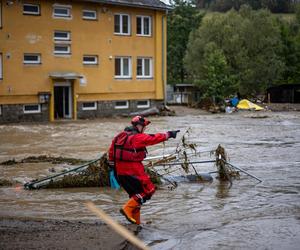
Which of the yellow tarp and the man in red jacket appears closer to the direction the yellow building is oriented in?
the man in red jacket

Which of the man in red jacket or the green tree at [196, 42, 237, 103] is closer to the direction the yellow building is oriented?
the man in red jacket

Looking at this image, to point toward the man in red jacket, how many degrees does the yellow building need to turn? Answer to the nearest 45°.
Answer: approximately 45° to its right

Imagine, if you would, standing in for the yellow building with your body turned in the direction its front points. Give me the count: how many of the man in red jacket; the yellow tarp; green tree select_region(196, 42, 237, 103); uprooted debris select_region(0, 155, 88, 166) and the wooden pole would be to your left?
2

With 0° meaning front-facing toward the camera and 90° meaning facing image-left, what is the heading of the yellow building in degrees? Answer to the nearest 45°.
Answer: approximately 315°

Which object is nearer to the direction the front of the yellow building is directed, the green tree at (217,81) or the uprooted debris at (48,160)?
the uprooted debris

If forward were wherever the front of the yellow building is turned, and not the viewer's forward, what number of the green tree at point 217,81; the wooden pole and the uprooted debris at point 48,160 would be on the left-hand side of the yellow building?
1

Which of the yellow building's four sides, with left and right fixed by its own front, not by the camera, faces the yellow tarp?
left

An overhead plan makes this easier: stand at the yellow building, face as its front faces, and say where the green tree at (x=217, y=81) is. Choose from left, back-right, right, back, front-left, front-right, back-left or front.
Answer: left

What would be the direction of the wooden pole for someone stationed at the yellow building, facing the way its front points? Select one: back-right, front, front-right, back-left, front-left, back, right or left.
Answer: front-right

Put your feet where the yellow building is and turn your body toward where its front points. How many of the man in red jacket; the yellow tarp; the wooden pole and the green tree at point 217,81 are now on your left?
2

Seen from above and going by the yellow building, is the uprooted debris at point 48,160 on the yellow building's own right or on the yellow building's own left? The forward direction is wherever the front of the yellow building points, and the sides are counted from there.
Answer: on the yellow building's own right

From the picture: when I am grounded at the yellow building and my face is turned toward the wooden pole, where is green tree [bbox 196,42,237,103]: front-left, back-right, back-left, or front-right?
back-left
